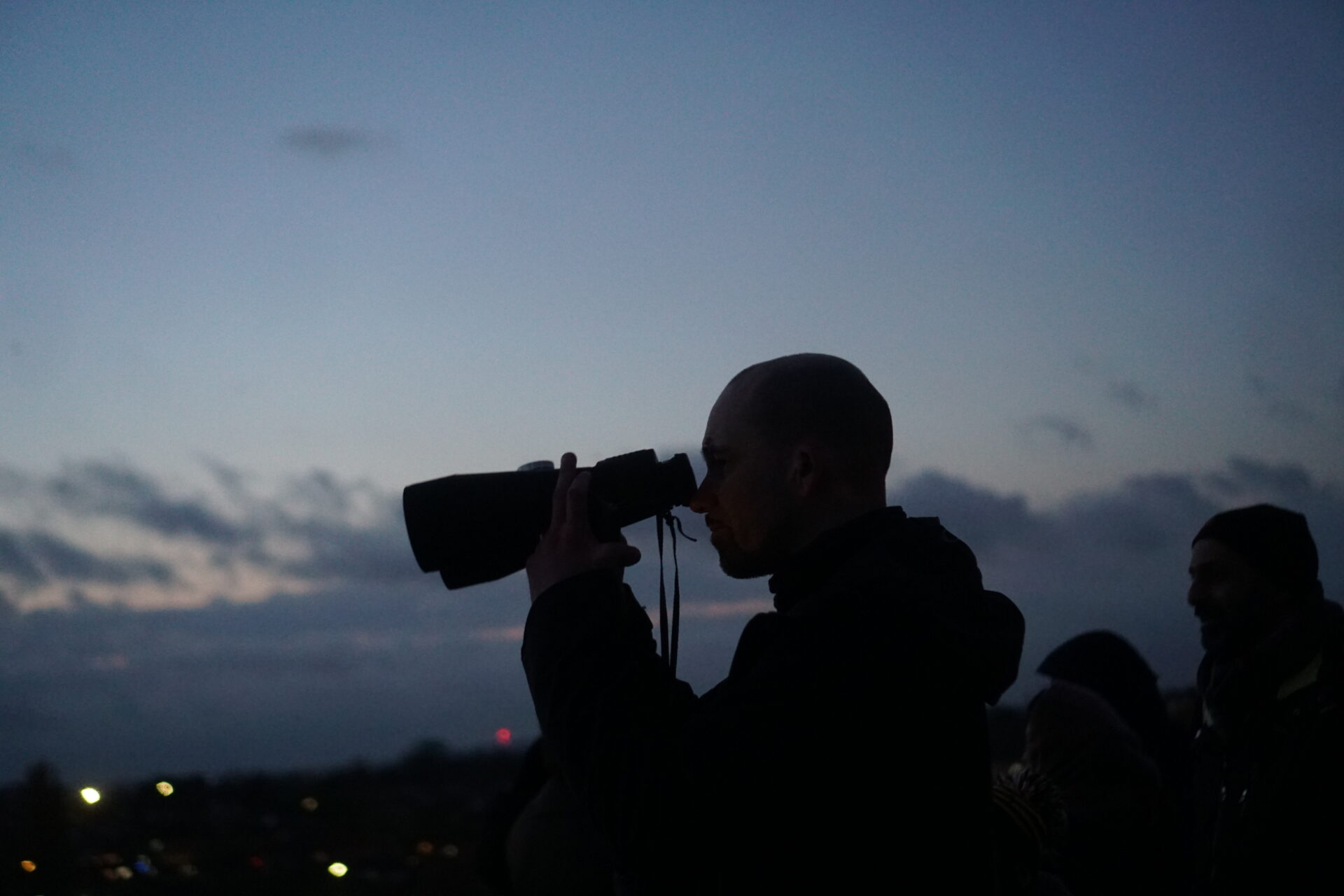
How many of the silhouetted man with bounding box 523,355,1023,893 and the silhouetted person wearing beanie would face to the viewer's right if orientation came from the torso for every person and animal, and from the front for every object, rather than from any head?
0

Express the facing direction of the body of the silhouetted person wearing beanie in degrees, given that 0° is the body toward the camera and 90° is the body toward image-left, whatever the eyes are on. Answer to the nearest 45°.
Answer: approximately 45°

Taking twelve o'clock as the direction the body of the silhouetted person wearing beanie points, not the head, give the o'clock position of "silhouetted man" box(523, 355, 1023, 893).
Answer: The silhouetted man is roughly at 11 o'clock from the silhouetted person wearing beanie.

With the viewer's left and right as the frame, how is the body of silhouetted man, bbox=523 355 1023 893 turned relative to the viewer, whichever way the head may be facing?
facing to the left of the viewer

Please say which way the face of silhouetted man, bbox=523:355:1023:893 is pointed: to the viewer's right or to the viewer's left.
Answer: to the viewer's left

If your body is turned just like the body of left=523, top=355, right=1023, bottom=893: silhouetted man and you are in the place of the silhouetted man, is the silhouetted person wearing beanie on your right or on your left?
on your right
